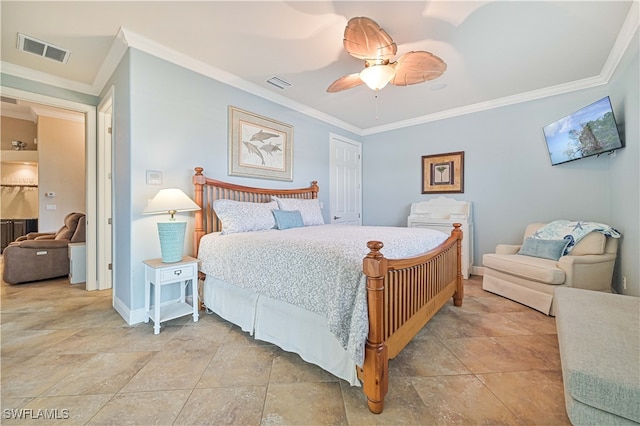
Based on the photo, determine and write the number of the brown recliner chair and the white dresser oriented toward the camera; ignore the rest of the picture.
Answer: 1

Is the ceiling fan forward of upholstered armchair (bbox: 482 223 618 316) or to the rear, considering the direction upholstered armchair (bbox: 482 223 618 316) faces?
forward

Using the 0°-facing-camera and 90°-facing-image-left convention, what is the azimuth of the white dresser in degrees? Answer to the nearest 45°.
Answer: approximately 0°

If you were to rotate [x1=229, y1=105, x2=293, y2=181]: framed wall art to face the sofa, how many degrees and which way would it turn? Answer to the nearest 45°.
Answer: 0° — it already faces it

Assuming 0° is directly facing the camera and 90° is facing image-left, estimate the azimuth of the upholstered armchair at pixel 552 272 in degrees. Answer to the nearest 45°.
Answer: approximately 45°

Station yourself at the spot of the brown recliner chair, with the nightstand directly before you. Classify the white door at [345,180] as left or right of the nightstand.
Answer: left

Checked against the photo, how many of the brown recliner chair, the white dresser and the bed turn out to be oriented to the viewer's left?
1

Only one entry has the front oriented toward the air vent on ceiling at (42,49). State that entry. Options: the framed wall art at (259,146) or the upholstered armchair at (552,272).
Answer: the upholstered armchair

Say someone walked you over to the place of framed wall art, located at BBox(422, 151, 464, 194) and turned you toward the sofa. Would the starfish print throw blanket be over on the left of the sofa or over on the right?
left

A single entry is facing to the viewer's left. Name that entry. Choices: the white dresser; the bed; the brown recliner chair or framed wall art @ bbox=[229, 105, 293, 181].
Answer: the brown recliner chair

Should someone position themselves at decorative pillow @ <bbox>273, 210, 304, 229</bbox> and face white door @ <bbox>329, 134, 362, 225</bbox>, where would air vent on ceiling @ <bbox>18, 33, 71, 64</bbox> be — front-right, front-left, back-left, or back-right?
back-left

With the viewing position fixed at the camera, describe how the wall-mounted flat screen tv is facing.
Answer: facing the viewer and to the left of the viewer

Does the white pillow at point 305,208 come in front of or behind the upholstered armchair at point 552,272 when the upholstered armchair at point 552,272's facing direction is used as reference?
in front

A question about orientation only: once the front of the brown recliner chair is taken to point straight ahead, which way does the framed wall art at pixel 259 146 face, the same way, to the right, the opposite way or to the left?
to the left

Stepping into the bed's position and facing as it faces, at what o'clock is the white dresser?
The white dresser is roughly at 9 o'clock from the bed.

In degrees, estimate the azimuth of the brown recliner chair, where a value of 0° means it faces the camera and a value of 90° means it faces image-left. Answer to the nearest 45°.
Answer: approximately 90°

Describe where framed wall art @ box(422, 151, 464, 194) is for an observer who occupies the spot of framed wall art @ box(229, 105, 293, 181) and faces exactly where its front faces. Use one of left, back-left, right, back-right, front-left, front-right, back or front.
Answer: front-left

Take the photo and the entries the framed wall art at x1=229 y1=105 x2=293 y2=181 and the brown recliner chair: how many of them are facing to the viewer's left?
1
